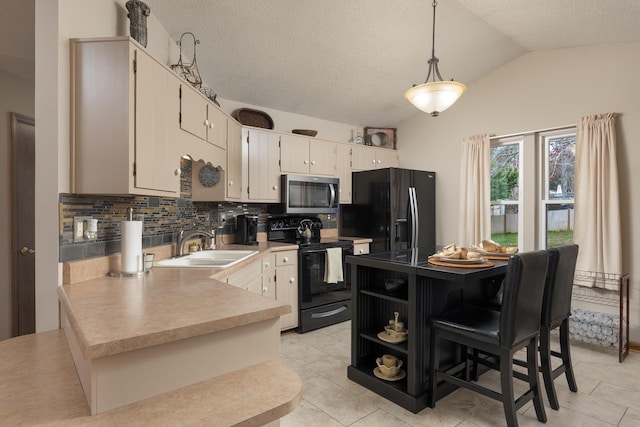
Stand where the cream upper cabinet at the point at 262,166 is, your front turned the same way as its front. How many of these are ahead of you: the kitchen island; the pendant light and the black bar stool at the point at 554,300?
3

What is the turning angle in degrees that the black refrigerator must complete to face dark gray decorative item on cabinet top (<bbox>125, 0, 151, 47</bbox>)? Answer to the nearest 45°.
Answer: approximately 90° to its right

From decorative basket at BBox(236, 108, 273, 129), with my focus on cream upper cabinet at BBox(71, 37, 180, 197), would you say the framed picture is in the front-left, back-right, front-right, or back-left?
back-left

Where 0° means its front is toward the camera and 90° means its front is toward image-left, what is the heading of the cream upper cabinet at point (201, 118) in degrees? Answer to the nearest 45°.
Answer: approximately 315°

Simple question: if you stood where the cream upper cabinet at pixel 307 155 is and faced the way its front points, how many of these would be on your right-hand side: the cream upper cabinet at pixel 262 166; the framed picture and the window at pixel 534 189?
1

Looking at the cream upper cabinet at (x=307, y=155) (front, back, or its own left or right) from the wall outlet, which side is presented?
right

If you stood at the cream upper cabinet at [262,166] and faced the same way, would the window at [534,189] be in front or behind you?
in front

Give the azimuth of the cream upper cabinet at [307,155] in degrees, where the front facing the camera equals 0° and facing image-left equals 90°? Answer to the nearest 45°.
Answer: approximately 315°

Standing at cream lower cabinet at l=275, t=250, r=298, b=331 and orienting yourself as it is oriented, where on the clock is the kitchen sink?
The kitchen sink is roughly at 3 o'clock from the cream lower cabinet.

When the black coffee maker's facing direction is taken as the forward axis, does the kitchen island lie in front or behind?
in front

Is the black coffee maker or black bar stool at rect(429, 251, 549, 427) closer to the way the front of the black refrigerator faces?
the black bar stool
